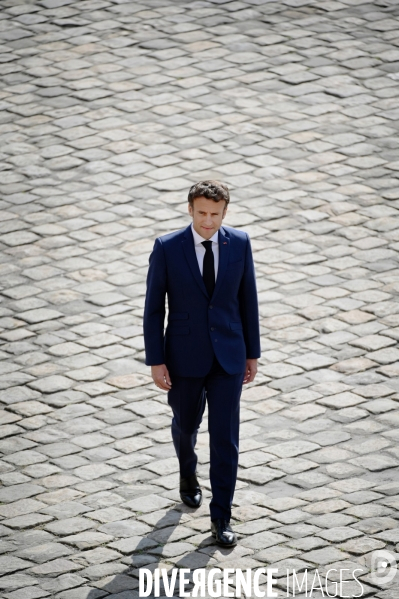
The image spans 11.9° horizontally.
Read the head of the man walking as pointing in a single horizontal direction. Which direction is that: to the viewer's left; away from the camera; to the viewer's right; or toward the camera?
toward the camera

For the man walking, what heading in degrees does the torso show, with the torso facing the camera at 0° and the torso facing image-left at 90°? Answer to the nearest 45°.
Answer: approximately 0°
